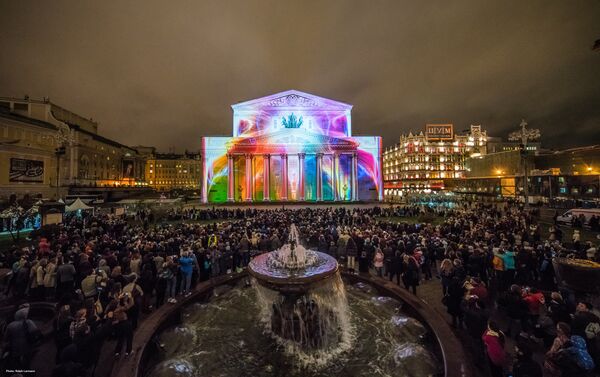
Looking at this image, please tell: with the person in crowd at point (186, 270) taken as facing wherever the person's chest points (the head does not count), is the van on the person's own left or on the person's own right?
on the person's own right

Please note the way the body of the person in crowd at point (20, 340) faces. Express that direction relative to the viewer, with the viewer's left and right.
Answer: facing away from the viewer and to the right of the viewer

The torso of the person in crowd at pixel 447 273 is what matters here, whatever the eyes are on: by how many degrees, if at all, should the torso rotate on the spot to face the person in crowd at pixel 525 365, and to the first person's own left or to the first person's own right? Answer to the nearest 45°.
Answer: approximately 180°

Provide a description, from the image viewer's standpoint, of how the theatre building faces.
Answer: facing the viewer

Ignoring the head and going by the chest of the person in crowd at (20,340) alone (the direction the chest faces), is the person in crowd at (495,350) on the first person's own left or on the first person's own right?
on the first person's own right

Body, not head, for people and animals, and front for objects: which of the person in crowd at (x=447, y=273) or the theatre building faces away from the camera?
the person in crowd

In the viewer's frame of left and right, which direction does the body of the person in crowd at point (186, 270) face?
facing away from the viewer

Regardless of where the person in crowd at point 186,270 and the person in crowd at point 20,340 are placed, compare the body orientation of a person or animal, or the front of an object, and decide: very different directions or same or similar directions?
same or similar directions

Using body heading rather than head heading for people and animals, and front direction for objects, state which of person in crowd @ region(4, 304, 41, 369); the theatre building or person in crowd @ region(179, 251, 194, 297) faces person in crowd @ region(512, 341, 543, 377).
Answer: the theatre building

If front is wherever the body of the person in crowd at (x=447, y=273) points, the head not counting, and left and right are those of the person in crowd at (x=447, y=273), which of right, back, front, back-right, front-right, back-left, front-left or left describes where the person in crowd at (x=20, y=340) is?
back-left

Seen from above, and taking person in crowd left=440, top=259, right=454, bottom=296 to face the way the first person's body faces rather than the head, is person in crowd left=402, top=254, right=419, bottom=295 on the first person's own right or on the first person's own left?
on the first person's own left

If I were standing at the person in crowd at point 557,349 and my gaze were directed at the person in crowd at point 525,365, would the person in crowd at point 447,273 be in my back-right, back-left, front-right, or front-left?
back-right

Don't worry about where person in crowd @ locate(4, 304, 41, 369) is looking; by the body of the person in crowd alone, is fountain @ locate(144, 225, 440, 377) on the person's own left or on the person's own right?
on the person's own right

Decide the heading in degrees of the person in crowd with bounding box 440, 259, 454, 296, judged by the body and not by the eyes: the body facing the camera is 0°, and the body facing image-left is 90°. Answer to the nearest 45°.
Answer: approximately 180°

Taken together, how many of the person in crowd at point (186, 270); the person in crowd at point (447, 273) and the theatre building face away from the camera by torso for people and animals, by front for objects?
2

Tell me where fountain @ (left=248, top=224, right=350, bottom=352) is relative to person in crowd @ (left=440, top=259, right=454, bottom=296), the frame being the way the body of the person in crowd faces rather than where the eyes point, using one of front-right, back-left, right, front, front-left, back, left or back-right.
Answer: back-left

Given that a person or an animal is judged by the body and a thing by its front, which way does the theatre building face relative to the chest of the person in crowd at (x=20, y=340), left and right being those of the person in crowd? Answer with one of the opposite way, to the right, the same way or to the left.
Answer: the opposite way

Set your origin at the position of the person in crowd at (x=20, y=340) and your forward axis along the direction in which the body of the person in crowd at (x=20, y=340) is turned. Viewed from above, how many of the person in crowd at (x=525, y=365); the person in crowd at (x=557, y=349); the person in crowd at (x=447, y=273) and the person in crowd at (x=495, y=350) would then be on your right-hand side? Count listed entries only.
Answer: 4

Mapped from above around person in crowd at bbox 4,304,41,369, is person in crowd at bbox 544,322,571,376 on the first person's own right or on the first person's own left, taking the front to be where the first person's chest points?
on the first person's own right
